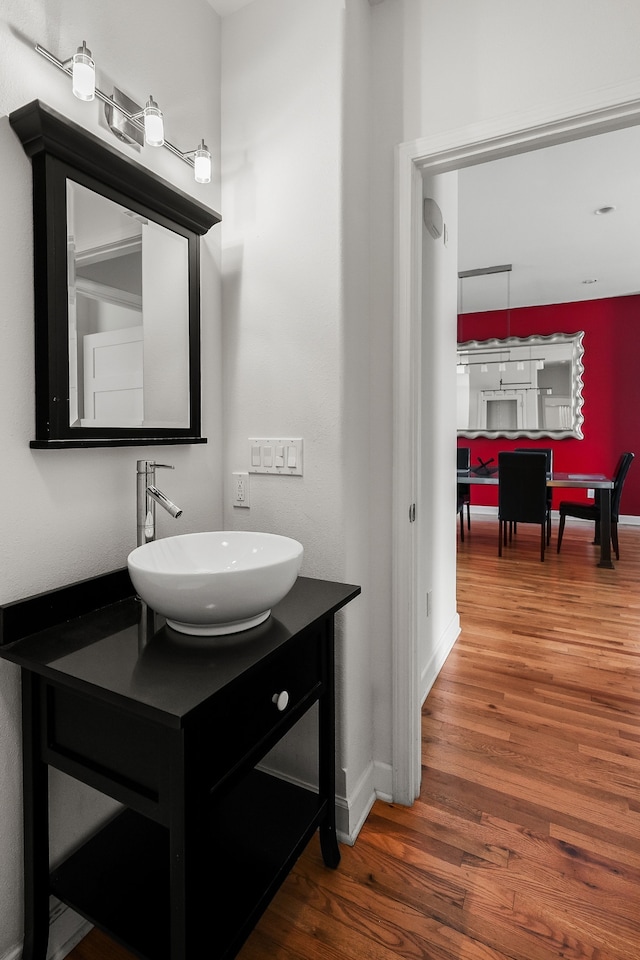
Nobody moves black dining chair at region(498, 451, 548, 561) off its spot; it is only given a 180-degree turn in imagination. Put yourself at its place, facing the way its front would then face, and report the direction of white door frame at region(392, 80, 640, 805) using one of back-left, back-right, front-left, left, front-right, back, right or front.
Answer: front

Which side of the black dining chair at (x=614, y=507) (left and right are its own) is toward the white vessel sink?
left

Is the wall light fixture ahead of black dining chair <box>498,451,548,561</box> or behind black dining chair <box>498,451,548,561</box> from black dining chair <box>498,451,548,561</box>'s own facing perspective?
behind

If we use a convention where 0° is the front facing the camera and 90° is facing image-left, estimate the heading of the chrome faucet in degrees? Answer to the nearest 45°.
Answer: approximately 315°

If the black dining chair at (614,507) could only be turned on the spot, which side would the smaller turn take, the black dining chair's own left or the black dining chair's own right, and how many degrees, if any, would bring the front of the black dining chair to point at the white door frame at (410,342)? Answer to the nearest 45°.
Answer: approximately 90° to the black dining chair's own left

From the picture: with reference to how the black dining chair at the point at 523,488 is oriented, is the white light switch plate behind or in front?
behind

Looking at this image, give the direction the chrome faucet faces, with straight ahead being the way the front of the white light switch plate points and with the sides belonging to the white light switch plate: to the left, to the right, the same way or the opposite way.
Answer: to the left

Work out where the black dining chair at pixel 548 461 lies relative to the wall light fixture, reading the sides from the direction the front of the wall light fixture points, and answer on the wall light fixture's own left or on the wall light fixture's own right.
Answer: on the wall light fixture's own left

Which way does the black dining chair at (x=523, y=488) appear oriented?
away from the camera

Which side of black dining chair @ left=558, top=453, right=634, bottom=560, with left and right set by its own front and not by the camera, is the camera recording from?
left
